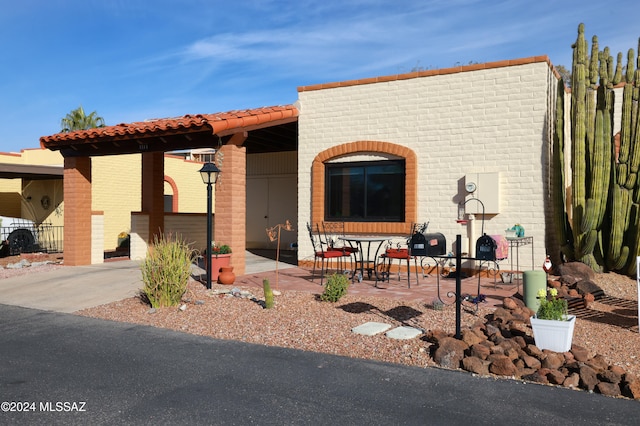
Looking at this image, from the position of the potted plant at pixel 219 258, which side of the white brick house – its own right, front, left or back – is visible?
right

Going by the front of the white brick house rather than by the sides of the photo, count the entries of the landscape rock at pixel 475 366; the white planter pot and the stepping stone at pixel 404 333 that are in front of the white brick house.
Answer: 3

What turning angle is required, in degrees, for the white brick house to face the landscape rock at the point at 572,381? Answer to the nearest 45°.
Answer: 0° — it already faces it

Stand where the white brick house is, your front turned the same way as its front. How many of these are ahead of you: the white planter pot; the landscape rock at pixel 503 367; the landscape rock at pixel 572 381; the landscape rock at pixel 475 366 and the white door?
4

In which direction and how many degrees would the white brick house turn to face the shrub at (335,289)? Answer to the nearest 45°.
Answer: approximately 45° to its right

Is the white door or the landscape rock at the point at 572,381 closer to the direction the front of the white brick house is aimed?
the landscape rock

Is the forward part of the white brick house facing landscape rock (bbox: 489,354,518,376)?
yes

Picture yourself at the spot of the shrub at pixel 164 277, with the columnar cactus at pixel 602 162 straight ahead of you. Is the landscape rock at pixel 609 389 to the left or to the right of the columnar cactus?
right

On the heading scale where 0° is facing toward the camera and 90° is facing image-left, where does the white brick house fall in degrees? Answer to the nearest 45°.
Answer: approximately 0°

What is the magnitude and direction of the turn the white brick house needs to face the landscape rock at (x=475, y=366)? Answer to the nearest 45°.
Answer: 0° — it already faces it

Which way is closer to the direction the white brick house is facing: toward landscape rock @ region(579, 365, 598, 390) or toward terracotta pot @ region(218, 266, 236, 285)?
the landscape rock

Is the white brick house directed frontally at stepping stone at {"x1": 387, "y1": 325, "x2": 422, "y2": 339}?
yes

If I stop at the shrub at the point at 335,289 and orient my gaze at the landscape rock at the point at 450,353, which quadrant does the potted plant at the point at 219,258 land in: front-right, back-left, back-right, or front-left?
back-right

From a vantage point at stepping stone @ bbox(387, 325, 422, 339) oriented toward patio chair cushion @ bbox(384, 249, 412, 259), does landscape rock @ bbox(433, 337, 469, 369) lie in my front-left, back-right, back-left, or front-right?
back-right
